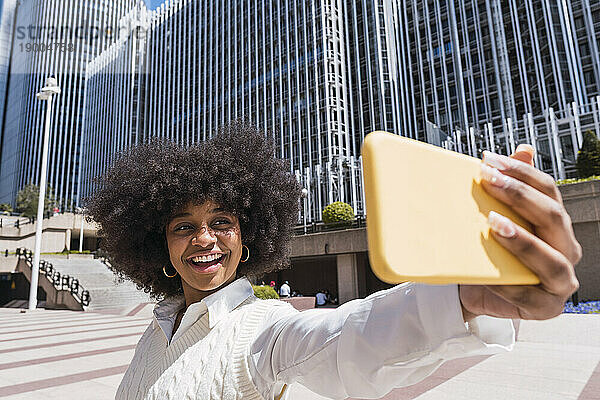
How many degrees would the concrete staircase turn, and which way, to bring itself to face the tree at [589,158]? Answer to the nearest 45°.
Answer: approximately 45° to its left

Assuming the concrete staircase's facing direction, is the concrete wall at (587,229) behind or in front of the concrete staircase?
in front

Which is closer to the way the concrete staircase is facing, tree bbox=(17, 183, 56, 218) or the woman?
the woman

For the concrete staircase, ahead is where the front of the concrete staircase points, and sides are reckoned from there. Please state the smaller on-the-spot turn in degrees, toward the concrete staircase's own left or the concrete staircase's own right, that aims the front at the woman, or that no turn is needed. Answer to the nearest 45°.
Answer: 0° — it already faces them

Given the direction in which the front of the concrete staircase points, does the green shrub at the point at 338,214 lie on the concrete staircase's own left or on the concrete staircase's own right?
on the concrete staircase's own left

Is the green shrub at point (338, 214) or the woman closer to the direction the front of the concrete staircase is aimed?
the woman

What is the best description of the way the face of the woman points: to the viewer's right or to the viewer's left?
to the viewer's right

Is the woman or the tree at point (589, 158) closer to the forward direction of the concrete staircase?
the woman

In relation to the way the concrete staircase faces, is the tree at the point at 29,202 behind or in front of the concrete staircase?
behind
